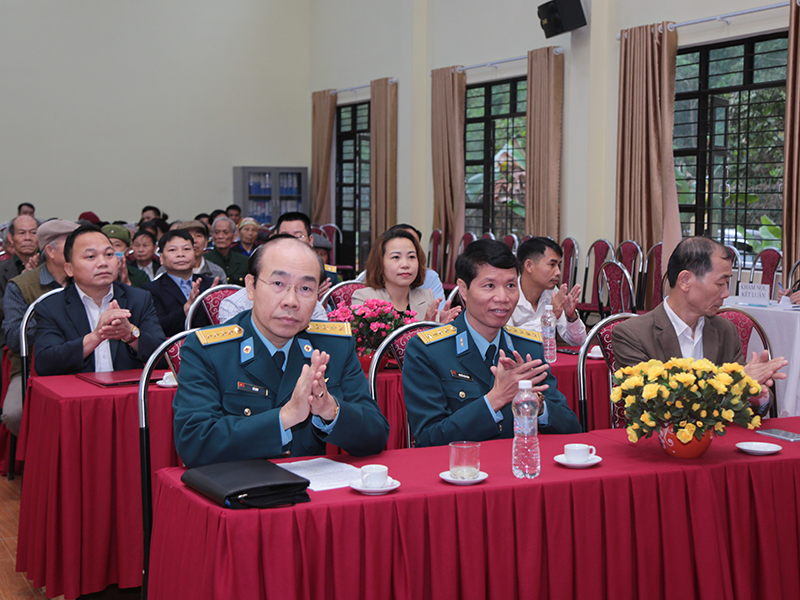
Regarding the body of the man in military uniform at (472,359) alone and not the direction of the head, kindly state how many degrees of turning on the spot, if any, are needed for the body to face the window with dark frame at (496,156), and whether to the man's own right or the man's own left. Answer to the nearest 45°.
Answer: approximately 135° to the man's own left

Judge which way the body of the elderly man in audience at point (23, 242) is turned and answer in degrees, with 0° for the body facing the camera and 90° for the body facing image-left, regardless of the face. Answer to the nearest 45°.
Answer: approximately 315°

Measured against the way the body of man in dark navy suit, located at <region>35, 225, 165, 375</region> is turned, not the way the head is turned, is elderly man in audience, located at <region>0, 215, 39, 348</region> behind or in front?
behind

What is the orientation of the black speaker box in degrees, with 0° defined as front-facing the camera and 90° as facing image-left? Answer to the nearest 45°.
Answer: approximately 45°

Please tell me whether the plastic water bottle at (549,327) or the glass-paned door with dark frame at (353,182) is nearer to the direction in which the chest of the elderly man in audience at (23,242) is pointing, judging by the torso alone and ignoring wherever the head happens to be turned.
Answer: the plastic water bottle

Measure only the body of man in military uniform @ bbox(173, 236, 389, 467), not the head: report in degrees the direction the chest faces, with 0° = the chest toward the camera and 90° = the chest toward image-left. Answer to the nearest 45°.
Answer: approximately 315°

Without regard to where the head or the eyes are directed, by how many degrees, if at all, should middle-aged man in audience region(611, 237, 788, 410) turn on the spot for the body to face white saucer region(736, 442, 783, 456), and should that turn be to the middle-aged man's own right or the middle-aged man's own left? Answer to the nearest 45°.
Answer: approximately 45° to the middle-aged man's own right
